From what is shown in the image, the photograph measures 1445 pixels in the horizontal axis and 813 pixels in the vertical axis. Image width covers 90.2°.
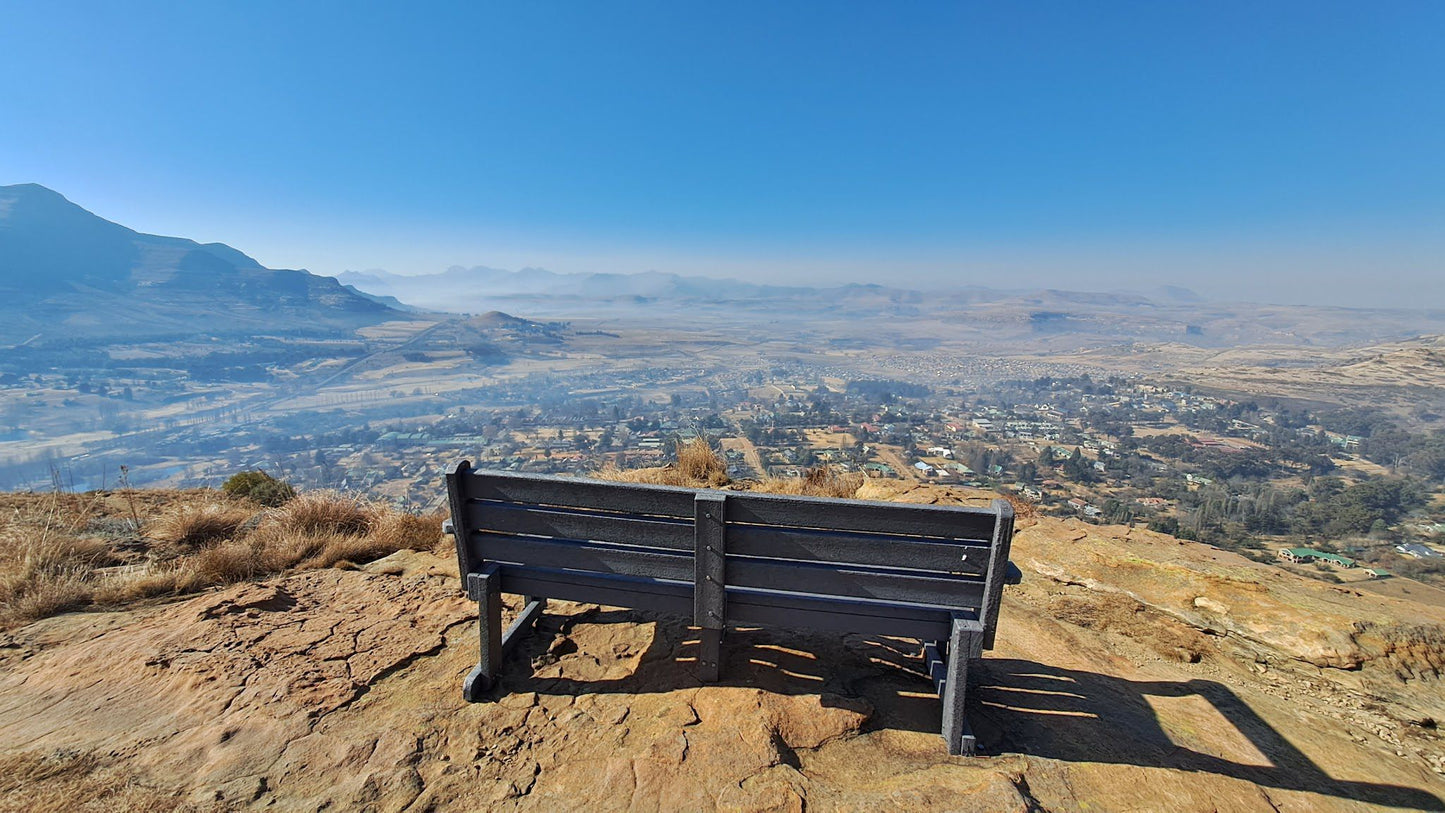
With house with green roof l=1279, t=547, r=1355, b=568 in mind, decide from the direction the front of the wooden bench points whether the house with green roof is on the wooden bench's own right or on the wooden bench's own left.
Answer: on the wooden bench's own right

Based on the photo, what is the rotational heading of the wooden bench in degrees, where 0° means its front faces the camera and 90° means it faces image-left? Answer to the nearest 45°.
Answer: approximately 180°

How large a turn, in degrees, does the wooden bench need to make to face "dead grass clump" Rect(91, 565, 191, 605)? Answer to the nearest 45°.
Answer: approximately 90° to its left

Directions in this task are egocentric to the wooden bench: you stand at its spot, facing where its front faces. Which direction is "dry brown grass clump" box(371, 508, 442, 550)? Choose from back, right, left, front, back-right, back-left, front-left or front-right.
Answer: front-left

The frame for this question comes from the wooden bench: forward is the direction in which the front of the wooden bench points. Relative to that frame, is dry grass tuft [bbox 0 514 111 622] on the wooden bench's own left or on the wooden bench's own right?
on the wooden bench's own left
